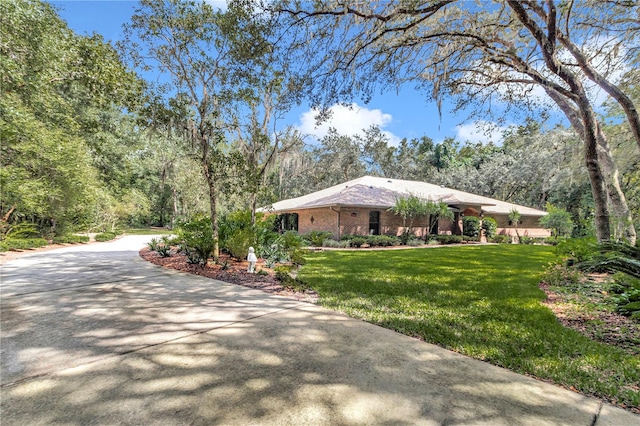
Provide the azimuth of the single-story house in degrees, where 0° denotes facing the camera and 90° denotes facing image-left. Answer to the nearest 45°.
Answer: approximately 315°

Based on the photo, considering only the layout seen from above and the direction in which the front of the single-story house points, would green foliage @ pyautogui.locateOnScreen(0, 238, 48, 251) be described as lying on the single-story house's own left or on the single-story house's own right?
on the single-story house's own right

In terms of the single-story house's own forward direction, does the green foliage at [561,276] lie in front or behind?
in front

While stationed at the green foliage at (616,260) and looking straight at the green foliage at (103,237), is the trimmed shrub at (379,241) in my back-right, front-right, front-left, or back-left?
front-right

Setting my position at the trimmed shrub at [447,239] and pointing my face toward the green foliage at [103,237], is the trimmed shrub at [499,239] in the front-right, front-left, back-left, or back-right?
back-right

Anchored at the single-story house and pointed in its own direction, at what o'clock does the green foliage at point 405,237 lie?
The green foliage is roughly at 12 o'clock from the single-story house.

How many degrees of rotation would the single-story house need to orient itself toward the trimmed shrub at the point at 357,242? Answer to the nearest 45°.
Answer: approximately 45° to its right

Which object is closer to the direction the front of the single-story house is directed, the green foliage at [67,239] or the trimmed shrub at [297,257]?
the trimmed shrub

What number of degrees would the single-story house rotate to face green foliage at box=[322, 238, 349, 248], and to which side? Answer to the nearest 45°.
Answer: approximately 90° to its right

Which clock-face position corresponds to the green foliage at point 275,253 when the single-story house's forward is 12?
The green foliage is roughly at 2 o'clock from the single-story house.

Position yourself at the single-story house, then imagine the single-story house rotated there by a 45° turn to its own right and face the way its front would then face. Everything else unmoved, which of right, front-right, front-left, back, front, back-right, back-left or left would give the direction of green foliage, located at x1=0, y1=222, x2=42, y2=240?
front-right

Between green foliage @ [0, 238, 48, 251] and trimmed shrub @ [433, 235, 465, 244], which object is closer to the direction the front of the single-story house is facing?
the trimmed shrub

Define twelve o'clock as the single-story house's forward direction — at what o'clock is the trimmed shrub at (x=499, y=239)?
The trimmed shrub is roughly at 10 o'clock from the single-story house.

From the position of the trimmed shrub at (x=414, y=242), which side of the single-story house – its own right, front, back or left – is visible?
front

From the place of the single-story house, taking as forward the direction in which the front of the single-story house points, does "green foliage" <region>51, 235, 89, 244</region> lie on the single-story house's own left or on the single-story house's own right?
on the single-story house's own right
